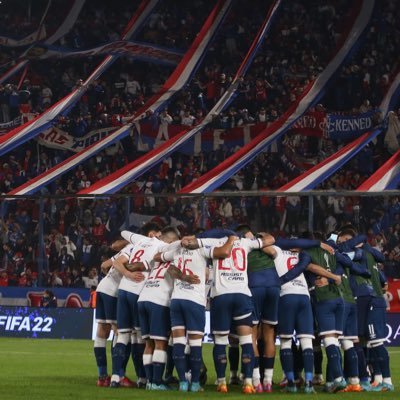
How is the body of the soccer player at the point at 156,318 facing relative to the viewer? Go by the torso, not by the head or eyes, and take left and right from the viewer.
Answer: facing away from the viewer and to the right of the viewer

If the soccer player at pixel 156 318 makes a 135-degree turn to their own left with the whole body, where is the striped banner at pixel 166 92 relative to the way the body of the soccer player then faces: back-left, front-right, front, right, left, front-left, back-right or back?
right

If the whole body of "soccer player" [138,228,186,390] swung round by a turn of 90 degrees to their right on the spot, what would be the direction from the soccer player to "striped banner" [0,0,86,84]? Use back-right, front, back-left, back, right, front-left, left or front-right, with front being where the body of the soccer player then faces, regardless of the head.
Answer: back-left

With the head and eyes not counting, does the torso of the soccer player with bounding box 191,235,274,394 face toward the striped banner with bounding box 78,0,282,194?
yes

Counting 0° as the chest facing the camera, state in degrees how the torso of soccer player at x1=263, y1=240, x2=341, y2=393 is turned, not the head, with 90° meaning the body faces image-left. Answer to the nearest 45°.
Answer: approximately 180°

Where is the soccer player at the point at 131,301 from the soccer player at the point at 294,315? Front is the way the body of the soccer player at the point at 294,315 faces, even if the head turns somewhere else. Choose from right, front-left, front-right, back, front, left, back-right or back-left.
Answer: left

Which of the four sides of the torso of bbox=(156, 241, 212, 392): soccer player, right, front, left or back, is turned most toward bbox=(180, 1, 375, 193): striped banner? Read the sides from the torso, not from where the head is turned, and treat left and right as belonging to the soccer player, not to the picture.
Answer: front

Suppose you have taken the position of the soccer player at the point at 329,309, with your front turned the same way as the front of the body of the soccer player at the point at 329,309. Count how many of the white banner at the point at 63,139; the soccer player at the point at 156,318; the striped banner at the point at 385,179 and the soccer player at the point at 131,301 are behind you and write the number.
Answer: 0

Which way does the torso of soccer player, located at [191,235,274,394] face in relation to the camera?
away from the camera

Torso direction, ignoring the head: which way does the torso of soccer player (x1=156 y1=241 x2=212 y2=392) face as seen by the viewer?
away from the camera

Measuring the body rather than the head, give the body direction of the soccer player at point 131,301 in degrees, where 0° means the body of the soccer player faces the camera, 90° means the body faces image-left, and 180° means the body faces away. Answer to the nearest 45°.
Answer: approximately 225°

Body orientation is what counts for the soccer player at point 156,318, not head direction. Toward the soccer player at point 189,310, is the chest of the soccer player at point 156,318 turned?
no

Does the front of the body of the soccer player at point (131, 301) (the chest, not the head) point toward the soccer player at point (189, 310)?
no

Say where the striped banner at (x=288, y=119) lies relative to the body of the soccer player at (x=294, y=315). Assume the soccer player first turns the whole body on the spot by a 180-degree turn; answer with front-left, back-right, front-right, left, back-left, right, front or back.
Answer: back

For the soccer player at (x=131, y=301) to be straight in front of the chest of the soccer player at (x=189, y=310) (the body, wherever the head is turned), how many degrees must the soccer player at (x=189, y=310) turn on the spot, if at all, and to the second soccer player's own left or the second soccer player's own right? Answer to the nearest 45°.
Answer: approximately 45° to the second soccer player's own left

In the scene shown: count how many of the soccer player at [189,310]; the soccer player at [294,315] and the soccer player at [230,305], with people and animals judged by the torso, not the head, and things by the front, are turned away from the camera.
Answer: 3
